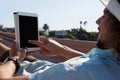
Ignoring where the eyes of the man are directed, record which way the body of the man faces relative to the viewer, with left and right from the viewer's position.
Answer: facing away from the viewer and to the left of the viewer
